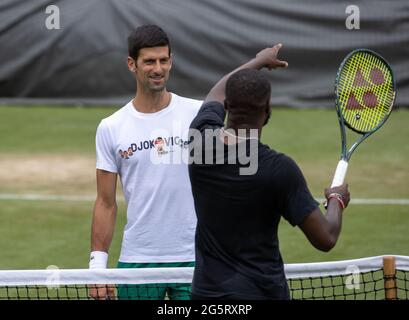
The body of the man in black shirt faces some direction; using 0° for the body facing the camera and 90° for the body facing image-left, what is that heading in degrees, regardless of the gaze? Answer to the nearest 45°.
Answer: approximately 180°

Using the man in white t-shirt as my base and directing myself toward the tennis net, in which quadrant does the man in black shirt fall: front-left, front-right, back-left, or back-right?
front-left

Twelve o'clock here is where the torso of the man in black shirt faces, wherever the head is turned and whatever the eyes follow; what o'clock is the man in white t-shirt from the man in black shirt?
The man in white t-shirt is roughly at 11 o'clock from the man in black shirt.

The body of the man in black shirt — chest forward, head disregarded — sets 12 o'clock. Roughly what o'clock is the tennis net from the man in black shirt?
The tennis net is roughly at 11 o'clock from the man in black shirt.

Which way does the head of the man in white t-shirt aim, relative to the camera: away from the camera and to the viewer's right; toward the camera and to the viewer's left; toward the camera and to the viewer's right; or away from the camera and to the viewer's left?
toward the camera and to the viewer's right
